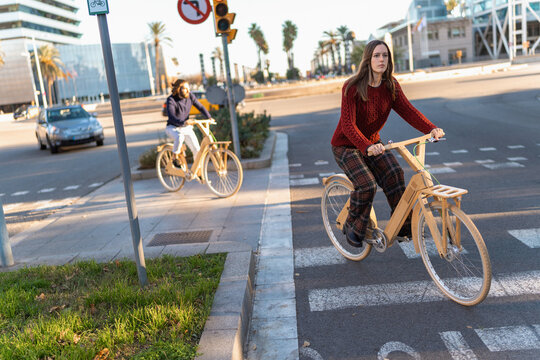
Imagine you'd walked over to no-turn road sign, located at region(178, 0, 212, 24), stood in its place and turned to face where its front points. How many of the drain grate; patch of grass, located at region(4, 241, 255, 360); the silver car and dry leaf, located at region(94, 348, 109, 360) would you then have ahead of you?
3

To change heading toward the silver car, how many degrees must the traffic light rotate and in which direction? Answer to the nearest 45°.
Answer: approximately 135° to its right

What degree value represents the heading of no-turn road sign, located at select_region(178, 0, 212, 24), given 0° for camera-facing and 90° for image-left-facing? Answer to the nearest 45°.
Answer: approximately 0°

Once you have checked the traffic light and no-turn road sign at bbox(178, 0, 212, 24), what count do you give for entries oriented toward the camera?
2

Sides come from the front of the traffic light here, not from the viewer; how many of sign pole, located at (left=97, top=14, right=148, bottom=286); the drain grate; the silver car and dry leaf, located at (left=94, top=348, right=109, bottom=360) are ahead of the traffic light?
3

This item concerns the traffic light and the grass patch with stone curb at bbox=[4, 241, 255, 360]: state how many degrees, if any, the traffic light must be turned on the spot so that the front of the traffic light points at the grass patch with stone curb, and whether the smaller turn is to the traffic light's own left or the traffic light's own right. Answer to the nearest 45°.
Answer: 0° — it already faces it

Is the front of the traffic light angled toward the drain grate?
yes

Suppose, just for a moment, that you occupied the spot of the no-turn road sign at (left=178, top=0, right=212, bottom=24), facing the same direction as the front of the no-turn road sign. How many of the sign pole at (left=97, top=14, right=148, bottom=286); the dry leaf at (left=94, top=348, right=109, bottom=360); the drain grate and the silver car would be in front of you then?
3
